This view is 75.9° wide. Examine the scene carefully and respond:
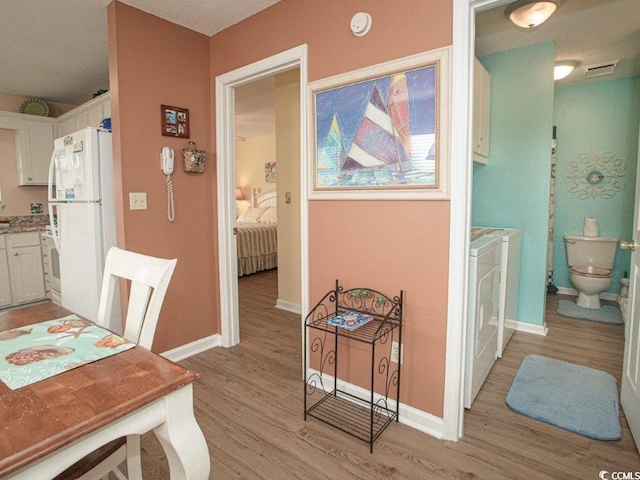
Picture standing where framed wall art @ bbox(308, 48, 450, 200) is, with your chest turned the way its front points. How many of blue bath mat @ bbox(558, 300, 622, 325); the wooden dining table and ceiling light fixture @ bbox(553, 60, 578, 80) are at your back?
2

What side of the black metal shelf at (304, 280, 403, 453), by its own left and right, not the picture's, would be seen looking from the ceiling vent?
back

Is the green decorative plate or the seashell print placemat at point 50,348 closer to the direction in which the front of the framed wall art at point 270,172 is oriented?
the seashell print placemat

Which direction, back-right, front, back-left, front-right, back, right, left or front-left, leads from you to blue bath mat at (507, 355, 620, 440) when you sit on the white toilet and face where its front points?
front

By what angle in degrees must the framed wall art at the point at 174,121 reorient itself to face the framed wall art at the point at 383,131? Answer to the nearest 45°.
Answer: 0° — it already faces it

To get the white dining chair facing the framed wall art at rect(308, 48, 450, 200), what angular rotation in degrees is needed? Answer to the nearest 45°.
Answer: approximately 135° to its left

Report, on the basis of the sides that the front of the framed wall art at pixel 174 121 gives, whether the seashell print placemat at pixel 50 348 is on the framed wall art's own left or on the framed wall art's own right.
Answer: on the framed wall art's own right

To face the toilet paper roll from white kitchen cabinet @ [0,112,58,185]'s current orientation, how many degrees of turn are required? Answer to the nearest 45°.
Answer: approximately 45° to its left

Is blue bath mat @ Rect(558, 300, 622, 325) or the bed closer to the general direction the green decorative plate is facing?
the blue bath mat

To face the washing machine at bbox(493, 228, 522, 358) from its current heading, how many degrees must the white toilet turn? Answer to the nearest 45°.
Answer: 0° — it already faces it

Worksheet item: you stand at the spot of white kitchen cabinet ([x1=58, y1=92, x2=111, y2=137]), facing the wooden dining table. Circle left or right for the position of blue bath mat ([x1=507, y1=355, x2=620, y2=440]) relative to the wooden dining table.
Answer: left

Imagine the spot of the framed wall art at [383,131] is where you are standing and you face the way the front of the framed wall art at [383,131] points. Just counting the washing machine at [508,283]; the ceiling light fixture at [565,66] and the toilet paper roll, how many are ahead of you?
0

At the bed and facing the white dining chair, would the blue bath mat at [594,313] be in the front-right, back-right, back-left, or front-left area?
front-left

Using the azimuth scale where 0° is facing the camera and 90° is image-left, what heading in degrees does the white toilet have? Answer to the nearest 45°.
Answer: approximately 0°

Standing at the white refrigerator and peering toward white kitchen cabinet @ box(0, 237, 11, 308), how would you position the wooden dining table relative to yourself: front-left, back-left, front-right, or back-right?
back-left

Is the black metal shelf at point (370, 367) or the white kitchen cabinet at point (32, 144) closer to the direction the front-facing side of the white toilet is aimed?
the black metal shelf

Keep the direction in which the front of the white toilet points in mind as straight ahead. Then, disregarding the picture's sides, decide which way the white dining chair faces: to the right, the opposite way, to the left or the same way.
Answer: the same way

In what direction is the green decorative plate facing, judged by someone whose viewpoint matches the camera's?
facing the viewer

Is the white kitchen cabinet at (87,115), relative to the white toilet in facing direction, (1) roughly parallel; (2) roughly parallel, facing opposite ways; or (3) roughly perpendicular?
roughly parallel

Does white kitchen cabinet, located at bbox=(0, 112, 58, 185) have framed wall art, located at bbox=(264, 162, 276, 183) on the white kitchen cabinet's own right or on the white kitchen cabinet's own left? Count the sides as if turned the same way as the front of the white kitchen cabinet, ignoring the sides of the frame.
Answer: on the white kitchen cabinet's own left
